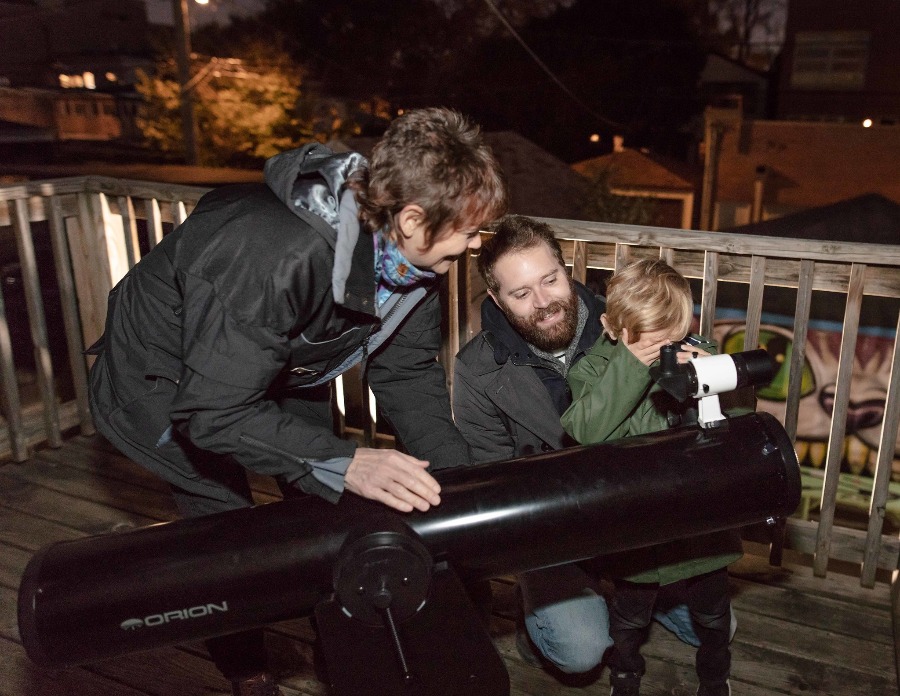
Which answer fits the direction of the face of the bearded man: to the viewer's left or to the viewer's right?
to the viewer's right

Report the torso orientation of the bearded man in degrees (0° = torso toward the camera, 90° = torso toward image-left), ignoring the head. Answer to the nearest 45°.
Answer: approximately 315°

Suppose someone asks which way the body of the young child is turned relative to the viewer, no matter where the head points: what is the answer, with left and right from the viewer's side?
facing the viewer and to the right of the viewer

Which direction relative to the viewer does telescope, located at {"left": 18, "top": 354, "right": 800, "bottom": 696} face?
to the viewer's right

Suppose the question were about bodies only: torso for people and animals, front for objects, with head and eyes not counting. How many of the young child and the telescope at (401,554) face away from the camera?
0
